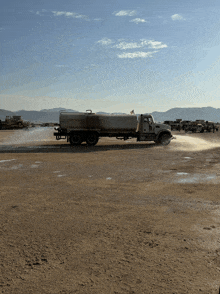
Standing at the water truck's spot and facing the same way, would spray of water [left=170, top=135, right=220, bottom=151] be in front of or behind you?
in front

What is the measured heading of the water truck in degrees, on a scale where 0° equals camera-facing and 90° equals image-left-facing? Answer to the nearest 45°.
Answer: approximately 270°
